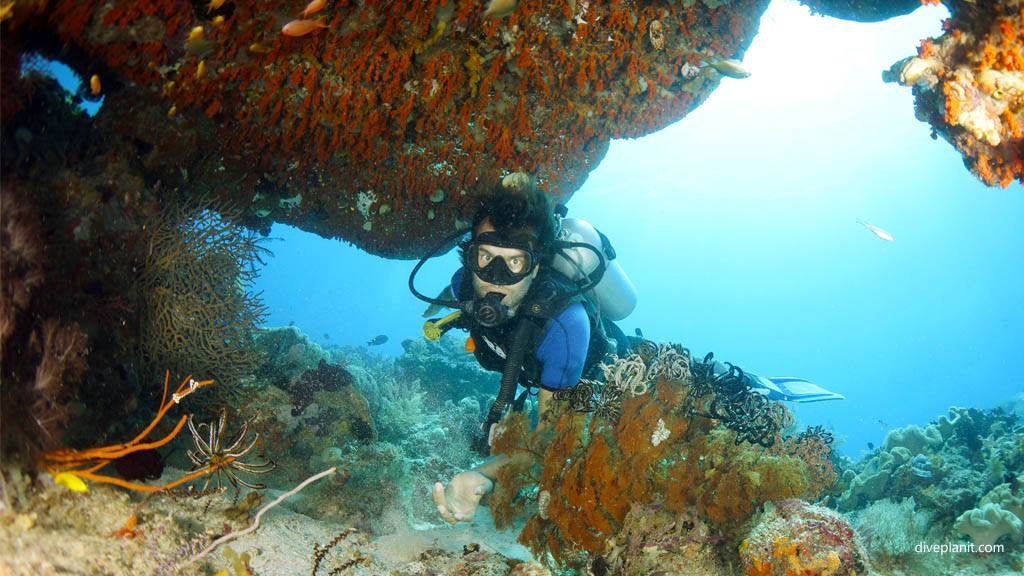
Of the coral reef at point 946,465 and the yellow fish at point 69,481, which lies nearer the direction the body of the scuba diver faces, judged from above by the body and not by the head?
the yellow fish

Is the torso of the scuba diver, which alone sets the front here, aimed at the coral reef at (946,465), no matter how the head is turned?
no

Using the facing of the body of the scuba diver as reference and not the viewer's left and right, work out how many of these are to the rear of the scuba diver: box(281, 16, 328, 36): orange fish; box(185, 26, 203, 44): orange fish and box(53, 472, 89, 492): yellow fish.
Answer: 0

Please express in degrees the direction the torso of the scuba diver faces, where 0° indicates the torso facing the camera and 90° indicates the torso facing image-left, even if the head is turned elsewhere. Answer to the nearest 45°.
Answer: approximately 45°

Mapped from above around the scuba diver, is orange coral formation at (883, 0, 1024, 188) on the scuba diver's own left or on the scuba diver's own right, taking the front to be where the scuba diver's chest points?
on the scuba diver's own left

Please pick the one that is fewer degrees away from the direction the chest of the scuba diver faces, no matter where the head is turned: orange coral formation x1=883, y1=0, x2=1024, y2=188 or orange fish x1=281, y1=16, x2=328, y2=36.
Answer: the orange fish

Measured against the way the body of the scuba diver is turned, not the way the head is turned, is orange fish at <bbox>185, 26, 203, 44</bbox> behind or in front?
in front

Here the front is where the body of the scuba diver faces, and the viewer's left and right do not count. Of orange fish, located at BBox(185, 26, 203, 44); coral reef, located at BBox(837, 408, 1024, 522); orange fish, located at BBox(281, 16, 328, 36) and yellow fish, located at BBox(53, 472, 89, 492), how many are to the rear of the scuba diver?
1

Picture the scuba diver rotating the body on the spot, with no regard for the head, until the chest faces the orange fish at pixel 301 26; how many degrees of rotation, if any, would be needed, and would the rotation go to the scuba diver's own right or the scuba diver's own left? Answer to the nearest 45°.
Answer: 0° — they already face it

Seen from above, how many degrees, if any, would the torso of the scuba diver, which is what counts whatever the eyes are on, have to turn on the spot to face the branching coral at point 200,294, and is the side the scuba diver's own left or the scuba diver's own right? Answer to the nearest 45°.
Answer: approximately 45° to the scuba diver's own right

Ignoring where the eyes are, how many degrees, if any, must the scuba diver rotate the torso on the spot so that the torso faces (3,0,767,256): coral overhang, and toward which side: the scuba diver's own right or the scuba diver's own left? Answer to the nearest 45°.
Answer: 0° — they already face it

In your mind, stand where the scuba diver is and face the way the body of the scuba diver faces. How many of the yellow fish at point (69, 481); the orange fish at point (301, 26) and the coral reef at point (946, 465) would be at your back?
1

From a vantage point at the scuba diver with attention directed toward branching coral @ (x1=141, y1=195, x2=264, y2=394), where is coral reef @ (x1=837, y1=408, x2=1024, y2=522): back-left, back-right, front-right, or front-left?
back-right
